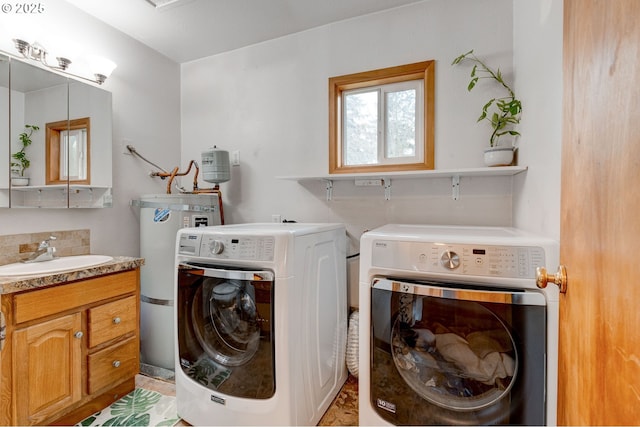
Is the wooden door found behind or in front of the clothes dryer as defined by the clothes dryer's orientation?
in front

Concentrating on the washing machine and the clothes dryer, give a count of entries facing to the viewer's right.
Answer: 0

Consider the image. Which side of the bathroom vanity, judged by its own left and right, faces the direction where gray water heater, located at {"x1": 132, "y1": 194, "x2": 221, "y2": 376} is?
left

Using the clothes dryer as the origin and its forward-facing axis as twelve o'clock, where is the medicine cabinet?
The medicine cabinet is roughly at 3 o'clock from the clothes dryer.

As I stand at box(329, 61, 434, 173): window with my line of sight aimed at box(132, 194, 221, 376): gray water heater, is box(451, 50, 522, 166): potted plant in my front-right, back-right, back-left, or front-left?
back-left

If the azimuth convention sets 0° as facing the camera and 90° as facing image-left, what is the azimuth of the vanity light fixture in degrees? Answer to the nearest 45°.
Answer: approximately 315°

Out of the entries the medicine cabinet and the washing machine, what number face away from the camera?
0

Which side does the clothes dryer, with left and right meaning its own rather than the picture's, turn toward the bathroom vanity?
right

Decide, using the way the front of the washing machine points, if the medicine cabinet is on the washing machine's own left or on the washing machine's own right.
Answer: on the washing machine's own right

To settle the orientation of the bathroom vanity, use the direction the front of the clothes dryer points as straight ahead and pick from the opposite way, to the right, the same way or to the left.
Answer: to the left
